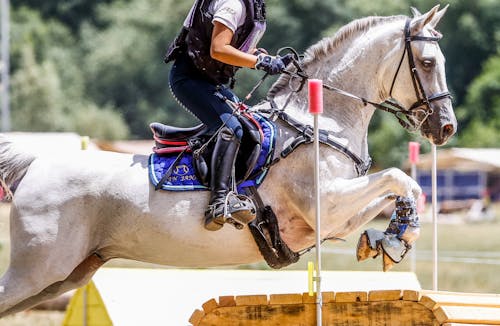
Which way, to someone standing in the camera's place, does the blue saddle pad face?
facing to the right of the viewer

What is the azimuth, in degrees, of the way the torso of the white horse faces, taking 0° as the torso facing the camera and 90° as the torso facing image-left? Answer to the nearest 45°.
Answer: approximately 270°

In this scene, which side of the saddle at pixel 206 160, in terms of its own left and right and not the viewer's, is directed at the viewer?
right
